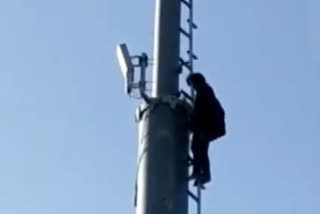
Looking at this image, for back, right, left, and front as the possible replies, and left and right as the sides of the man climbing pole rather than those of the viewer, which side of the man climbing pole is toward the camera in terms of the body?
left
